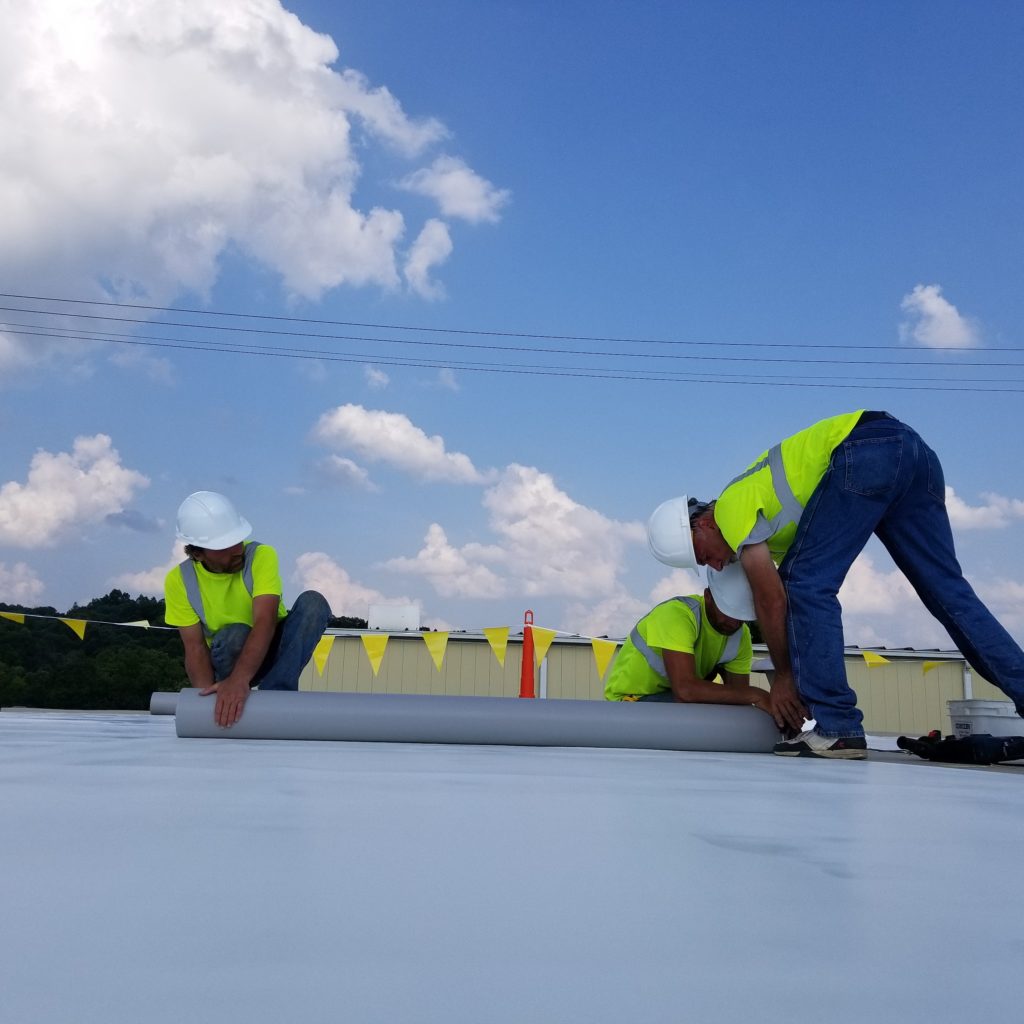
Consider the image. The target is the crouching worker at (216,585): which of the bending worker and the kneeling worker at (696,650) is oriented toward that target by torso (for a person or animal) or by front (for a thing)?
the bending worker

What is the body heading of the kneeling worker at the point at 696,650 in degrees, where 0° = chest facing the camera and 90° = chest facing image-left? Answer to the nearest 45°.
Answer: approximately 315°

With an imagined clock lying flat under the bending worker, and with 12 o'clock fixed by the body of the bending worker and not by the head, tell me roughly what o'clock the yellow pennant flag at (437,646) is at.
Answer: The yellow pennant flag is roughly at 2 o'clock from the bending worker.

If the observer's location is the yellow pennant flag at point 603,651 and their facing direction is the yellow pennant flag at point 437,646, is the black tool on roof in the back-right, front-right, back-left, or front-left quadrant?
back-left

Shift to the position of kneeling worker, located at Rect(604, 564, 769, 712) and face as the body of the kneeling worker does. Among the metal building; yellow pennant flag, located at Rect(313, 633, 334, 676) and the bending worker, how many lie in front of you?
1

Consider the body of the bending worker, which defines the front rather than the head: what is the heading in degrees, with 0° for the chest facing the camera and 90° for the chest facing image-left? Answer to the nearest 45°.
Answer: approximately 90°

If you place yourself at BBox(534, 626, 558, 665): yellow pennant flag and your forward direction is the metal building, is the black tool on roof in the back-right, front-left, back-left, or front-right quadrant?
back-right

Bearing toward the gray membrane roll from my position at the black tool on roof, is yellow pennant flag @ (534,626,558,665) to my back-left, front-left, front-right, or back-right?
front-right

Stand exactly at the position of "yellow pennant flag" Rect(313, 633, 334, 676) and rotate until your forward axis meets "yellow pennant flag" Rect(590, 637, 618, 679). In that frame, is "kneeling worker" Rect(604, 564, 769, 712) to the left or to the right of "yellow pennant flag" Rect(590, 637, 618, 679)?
right

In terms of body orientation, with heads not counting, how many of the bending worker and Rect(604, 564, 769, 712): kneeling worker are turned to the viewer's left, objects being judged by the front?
1
